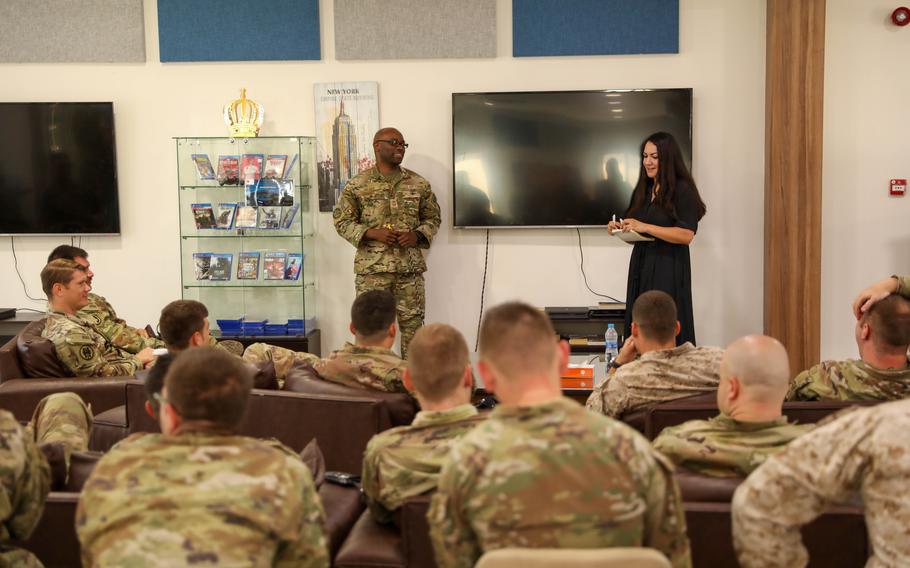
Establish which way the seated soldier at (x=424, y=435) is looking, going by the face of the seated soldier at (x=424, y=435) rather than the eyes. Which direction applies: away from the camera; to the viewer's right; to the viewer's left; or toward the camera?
away from the camera

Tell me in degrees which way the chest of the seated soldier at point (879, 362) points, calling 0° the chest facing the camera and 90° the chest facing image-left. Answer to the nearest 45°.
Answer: approximately 135°

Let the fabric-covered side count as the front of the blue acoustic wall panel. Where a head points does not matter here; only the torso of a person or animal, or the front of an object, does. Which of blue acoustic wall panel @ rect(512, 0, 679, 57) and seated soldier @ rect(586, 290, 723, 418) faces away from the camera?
the seated soldier

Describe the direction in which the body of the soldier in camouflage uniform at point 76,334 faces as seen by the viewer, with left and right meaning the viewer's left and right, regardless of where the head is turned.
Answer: facing to the right of the viewer

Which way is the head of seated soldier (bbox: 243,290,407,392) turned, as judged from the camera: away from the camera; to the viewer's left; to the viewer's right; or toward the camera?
away from the camera

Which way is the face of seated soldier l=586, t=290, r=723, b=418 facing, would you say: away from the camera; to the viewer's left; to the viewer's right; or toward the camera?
away from the camera

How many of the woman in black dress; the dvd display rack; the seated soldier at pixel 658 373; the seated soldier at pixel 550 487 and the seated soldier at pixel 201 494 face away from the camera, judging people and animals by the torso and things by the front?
3

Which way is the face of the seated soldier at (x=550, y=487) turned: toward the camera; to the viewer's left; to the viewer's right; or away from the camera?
away from the camera

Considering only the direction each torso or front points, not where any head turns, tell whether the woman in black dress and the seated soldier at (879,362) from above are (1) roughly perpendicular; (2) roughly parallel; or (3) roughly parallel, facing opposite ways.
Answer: roughly perpendicular

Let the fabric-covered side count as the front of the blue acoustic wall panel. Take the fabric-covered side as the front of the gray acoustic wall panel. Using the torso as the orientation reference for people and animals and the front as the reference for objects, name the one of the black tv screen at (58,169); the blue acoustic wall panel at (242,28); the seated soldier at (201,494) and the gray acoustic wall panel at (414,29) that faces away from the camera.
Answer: the seated soldier

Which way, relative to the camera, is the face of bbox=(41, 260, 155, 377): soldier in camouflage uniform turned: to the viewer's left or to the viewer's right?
to the viewer's right

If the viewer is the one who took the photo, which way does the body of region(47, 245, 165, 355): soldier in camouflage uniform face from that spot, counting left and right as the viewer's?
facing to the right of the viewer

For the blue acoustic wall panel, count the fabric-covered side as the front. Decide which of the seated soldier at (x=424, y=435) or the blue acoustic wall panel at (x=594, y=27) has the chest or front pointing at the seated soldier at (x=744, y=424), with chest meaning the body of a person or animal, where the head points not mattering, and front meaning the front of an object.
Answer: the blue acoustic wall panel

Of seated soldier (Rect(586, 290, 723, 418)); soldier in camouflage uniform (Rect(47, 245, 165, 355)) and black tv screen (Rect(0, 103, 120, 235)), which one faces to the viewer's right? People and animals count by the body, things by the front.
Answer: the soldier in camouflage uniform

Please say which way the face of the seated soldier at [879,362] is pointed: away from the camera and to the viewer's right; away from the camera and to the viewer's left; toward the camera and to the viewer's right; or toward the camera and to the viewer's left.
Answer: away from the camera and to the viewer's left

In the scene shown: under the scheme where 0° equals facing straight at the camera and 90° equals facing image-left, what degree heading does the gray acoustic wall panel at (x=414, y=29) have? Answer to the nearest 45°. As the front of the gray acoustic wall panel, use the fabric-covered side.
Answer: approximately 0°

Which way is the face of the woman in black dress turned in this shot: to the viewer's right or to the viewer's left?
to the viewer's left

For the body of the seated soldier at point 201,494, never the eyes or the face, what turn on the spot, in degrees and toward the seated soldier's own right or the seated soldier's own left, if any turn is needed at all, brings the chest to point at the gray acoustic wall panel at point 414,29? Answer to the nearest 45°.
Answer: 0° — they already face it

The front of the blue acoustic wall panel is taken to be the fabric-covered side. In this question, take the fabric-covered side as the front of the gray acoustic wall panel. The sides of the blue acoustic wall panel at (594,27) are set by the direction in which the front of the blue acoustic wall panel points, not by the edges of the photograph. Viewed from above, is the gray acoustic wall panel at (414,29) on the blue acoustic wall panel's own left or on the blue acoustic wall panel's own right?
on the blue acoustic wall panel's own right

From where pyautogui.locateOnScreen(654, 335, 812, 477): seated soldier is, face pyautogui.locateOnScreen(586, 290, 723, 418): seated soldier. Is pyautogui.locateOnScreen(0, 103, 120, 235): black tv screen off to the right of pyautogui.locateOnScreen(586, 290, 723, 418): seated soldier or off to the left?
left
